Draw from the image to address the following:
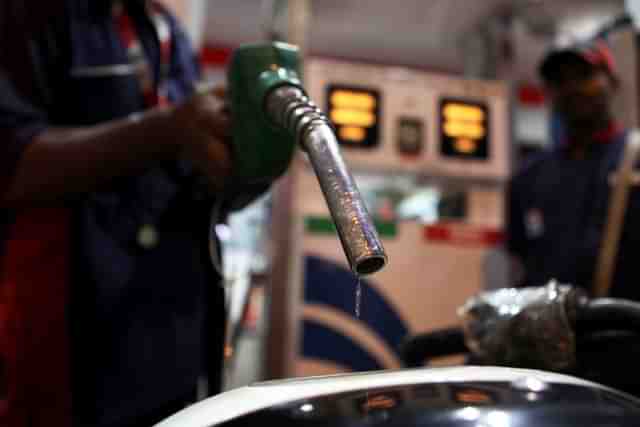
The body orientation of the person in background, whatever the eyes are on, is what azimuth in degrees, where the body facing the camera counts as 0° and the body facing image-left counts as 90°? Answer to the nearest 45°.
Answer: approximately 45°

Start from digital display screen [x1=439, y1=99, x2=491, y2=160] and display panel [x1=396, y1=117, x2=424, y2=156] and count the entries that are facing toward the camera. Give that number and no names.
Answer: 2

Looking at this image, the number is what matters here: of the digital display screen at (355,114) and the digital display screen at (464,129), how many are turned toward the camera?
2

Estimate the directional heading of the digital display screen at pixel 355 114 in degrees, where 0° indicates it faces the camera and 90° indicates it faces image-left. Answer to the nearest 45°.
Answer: approximately 0°
